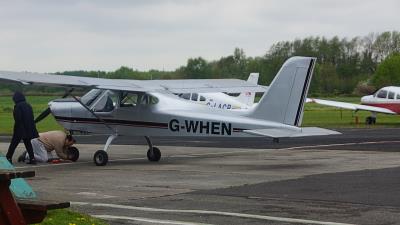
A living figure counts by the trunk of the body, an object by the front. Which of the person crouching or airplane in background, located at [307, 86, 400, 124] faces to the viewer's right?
the person crouching

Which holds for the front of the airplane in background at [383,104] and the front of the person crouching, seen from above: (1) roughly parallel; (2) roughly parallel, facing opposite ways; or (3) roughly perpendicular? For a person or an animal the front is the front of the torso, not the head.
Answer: roughly perpendicular

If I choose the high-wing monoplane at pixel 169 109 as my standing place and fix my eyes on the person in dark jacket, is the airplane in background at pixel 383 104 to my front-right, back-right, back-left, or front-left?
back-right

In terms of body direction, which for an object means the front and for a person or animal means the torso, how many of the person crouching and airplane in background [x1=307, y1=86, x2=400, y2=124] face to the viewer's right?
1

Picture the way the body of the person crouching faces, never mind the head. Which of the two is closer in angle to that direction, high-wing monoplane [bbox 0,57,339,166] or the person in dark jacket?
the high-wing monoplane

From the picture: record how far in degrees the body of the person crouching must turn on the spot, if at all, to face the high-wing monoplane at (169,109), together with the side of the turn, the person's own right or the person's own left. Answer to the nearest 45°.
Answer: approximately 45° to the person's own right
